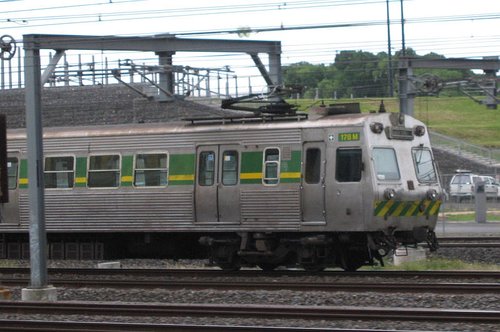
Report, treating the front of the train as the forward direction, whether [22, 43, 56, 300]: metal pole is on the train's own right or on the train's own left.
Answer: on the train's own right

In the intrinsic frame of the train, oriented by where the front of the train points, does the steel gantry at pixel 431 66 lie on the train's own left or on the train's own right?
on the train's own left

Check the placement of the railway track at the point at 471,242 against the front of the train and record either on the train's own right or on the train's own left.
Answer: on the train's own left

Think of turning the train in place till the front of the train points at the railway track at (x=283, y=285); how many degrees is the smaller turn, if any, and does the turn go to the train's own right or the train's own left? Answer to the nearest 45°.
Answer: approximately 45° to the train's own right

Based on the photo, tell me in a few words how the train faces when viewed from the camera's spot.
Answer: facing the viewer and to the right of the viewer
